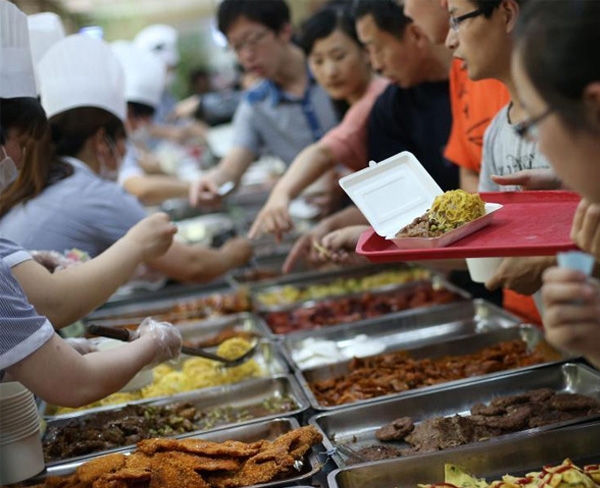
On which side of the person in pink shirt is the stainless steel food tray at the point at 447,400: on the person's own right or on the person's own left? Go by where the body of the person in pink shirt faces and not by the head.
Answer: on the person's own left

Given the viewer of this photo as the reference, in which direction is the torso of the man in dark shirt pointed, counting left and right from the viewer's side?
facing to the left of the viewer

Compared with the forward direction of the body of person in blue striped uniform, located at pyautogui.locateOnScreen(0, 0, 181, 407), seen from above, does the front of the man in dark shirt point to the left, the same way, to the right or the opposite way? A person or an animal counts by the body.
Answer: the opposite way

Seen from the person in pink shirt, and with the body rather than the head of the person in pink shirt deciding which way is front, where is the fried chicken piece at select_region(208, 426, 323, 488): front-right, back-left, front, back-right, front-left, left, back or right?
front-left

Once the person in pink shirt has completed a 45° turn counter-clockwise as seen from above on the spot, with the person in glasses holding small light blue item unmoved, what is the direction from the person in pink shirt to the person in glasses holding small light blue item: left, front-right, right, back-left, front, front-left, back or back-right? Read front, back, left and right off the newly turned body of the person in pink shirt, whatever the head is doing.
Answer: front

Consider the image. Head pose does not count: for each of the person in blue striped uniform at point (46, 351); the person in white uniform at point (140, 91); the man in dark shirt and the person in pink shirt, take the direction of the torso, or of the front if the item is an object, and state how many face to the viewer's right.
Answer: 2

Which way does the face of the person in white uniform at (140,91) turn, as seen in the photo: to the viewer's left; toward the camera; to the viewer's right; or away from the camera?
to the viewer's right

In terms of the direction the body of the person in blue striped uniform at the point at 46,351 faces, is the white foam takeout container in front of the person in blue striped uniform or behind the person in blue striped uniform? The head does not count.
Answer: in front

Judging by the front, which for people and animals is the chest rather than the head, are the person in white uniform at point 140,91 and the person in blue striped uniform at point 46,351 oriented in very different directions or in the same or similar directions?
same or similar directions

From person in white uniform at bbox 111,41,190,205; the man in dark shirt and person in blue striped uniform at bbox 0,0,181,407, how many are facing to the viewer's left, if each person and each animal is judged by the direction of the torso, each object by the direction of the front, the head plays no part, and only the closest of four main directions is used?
1

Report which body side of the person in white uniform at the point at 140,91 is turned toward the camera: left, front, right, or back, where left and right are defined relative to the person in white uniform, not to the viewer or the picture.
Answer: right

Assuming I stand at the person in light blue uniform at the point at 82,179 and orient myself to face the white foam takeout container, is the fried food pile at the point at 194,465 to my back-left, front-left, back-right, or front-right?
front-right

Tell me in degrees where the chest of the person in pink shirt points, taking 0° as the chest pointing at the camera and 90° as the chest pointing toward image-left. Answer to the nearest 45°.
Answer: approximately 45°

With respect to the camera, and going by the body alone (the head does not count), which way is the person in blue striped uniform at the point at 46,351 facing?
to the viewer's right

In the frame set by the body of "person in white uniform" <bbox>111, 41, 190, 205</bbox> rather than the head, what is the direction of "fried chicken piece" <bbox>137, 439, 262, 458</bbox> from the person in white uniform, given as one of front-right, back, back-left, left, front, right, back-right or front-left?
right

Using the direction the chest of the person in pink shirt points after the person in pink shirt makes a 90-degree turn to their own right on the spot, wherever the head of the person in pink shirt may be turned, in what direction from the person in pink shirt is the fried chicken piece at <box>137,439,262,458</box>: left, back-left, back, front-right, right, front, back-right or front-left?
back-left
